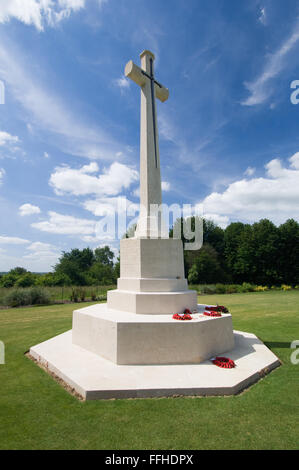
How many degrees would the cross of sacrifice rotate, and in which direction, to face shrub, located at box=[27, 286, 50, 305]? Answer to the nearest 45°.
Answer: approximately 180°

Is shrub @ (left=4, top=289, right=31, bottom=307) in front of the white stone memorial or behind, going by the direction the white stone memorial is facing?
behind

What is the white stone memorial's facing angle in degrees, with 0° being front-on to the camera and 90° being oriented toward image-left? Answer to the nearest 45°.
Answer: approximately 315°

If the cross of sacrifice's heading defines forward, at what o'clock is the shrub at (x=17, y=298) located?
The shrub is roughly at 6 o'clock from the cross of sacrifice.

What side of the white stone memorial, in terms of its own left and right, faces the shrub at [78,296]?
back

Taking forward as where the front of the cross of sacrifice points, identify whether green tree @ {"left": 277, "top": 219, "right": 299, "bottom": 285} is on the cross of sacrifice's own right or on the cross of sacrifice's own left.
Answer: on the cross of sacrifice's own left

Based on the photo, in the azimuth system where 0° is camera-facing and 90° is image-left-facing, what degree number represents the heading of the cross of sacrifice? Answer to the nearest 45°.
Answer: approximately 315°

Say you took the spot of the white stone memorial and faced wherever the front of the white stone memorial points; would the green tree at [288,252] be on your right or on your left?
on your left
